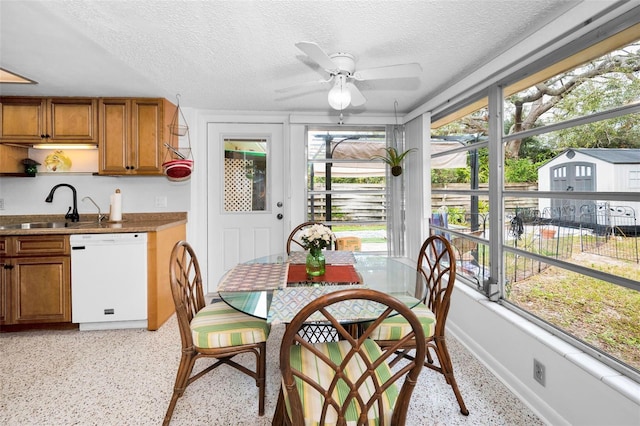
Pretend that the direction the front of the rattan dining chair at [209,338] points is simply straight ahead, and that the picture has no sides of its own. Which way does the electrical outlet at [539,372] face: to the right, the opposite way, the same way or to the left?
the opposite way

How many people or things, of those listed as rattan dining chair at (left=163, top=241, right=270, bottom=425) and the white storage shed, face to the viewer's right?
1

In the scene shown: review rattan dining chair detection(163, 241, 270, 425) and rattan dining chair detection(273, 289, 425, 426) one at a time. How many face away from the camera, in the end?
1

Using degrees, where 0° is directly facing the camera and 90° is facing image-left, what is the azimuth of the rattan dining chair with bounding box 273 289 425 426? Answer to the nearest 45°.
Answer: approximately 180°

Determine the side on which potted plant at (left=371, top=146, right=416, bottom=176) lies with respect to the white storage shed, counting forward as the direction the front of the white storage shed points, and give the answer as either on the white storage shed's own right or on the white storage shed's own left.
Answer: on the white storage shed's own right

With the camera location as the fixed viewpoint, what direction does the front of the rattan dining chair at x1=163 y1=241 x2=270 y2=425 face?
facing to the right of the viewer
